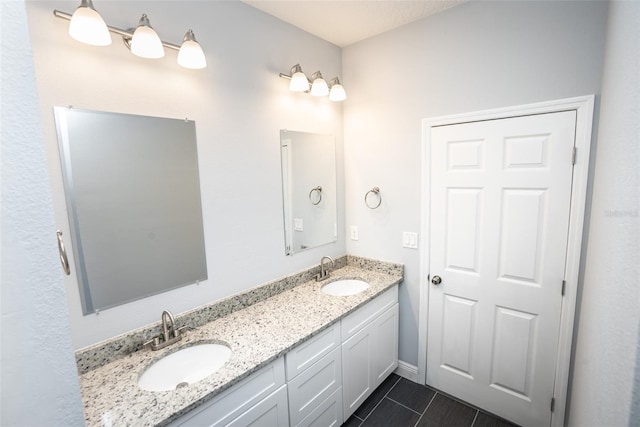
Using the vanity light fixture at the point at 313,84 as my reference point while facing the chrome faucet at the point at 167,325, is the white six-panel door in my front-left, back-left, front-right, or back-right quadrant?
back-left

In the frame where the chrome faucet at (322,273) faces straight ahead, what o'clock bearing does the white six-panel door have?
The white six-panel door is roughly at 11 o'clock from the chrome faucet.

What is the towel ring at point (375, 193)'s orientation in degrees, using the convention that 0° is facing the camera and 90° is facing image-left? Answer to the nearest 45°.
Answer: approximately 45°

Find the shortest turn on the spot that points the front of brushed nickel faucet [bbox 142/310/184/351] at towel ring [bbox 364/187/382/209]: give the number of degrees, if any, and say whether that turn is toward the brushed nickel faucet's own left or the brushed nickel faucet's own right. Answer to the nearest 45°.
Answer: approximately 45° to the brushed nickel faucet's own left

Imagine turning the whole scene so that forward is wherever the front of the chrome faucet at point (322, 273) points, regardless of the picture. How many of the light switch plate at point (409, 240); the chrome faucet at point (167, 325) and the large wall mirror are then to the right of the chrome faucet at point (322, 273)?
2

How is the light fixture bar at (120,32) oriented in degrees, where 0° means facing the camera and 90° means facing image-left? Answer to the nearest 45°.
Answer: approximately 315°

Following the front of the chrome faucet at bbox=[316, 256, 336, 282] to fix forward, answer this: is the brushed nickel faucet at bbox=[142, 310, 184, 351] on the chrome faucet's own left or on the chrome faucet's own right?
on the chrome faucet's own right
